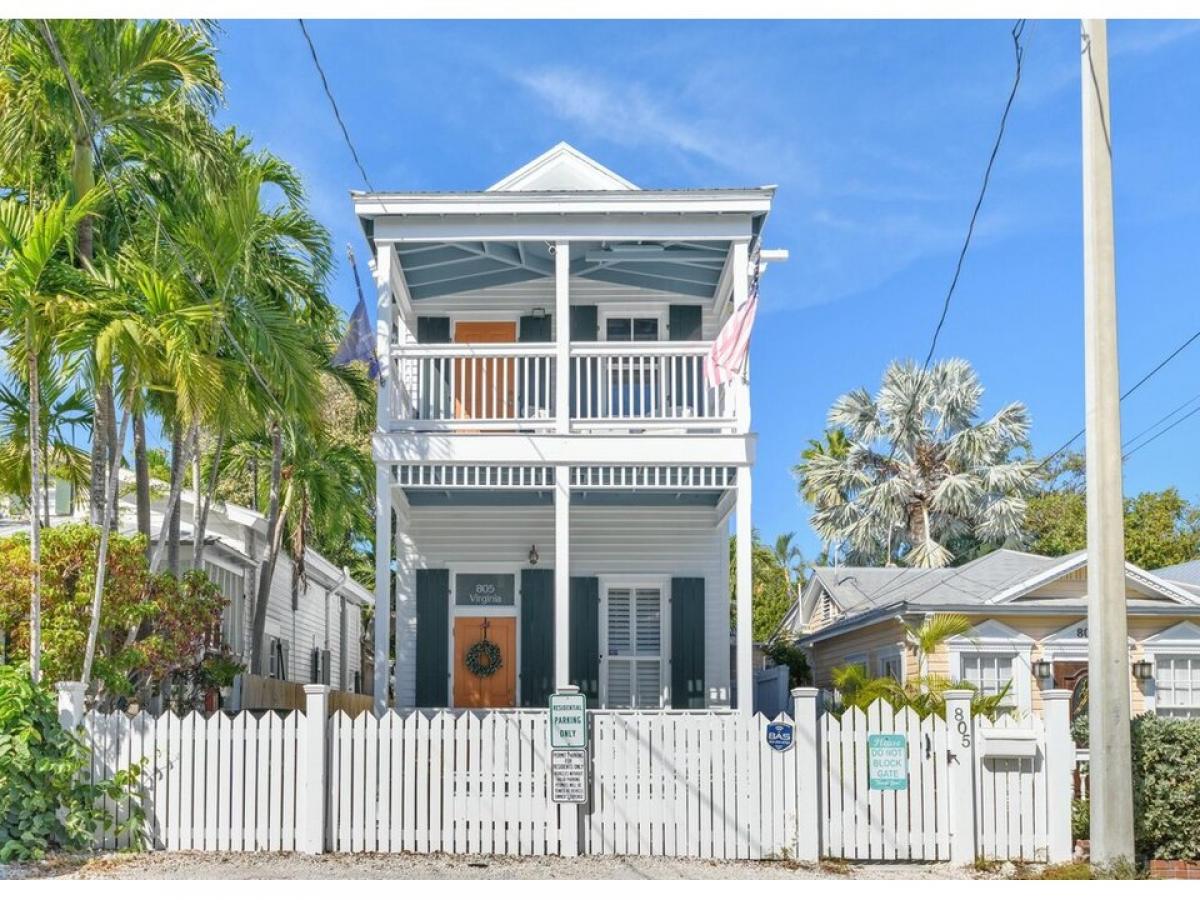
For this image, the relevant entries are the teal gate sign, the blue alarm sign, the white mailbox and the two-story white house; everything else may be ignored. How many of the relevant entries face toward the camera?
4

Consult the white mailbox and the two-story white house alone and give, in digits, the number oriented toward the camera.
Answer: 2

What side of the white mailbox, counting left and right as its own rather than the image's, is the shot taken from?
front

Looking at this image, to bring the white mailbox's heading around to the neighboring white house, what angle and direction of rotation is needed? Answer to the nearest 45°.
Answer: approximately 135° to its right

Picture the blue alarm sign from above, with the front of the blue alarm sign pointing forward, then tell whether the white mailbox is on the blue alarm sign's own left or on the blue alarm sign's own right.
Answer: on the blue alarm sign's own left

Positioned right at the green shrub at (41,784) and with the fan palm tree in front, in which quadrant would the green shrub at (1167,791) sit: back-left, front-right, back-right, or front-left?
front-right

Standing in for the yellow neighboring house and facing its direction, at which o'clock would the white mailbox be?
The white mailbox is roughly at 12 o'clock from the yellow neighboring house.

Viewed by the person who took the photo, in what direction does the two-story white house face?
facing the viewer

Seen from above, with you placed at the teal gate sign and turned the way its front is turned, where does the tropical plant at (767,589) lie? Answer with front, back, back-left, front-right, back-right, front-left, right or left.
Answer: back

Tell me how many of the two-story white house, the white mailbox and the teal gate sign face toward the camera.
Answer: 3

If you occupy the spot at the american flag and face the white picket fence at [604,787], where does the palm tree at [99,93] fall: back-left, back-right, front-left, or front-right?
front-right
